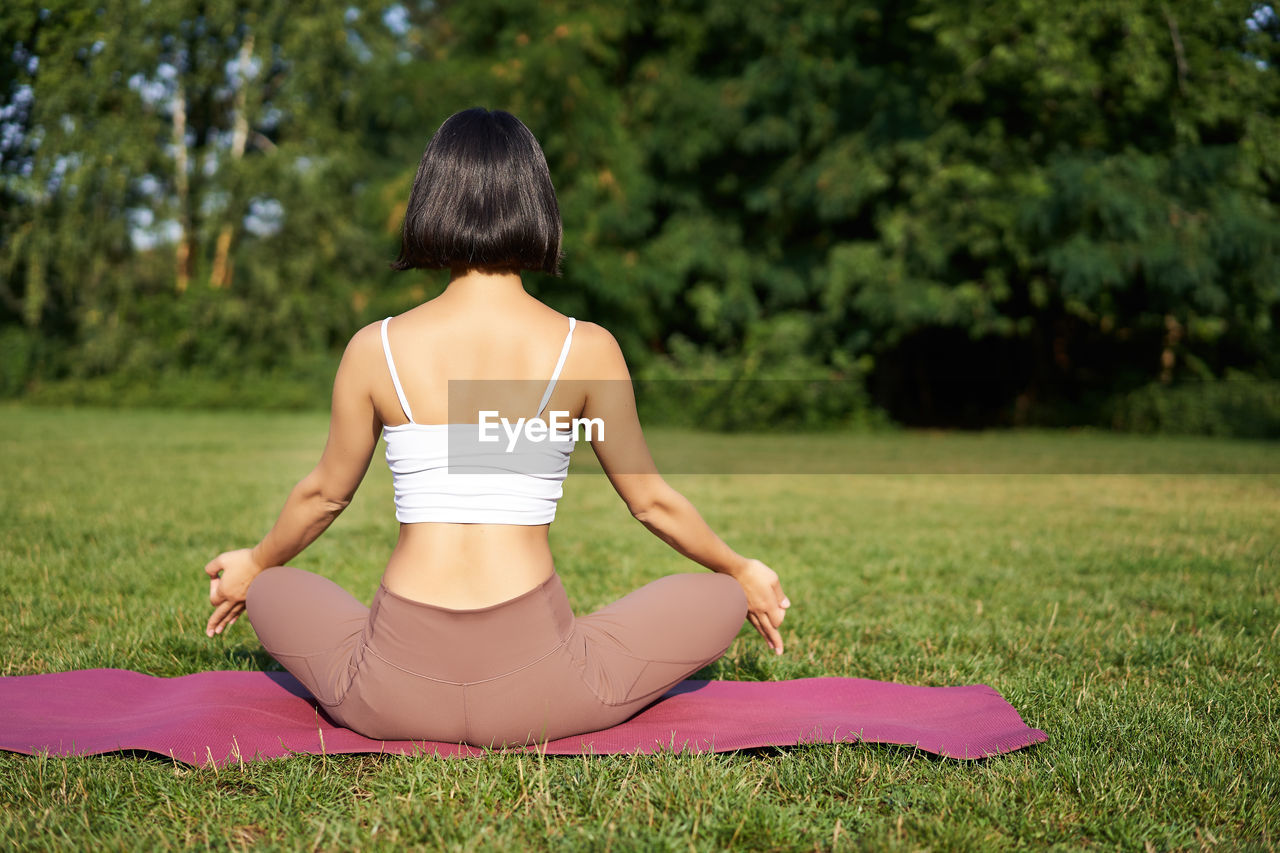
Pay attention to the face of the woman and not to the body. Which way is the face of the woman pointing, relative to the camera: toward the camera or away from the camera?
away from the camera

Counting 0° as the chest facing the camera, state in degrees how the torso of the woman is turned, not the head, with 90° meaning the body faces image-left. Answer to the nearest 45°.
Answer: approximately 180°
